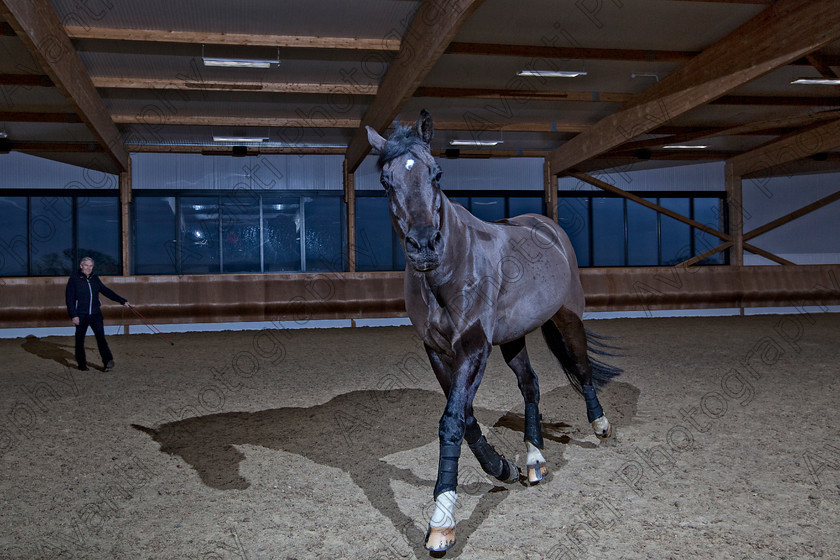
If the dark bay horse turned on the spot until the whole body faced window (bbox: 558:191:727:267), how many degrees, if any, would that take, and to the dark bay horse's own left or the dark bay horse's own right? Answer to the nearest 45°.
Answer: approximately 135° to the dark bay horse's own right

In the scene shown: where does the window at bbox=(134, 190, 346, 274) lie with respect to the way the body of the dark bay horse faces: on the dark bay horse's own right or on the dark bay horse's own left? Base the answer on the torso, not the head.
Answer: on the dark bay horse's own right

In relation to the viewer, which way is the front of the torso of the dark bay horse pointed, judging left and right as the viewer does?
facing the viewer and to the left of the viewer

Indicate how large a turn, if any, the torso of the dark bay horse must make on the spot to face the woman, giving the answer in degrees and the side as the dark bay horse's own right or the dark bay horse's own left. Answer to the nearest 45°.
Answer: approximately 90° to the dark bay horse's own right

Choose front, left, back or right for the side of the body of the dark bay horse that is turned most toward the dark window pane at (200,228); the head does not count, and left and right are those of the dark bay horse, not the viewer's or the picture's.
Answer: right

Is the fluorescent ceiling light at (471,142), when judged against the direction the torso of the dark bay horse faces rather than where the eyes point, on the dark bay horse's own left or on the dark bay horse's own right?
on the dark bay horse's own right

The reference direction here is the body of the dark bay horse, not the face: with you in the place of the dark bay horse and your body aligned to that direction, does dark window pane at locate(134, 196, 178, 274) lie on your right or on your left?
on your right

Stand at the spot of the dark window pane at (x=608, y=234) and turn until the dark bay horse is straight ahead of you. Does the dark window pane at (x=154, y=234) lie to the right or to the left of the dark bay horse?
right

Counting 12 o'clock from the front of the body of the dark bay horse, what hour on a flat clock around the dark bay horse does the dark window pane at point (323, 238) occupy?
The dark window pane is roughly at 4 o'clock from the dark bay horse.
